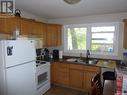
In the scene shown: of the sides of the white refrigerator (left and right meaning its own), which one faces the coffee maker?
left

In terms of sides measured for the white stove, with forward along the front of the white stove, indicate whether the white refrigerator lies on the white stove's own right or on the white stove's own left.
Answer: on the white stove's own right

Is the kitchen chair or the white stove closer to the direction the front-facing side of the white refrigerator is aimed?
the kitchen chair

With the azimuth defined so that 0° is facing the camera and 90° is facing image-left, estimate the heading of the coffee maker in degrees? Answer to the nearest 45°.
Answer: approximately 0°

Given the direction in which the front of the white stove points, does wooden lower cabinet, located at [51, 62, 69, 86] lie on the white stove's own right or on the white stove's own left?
on the white stove's own left

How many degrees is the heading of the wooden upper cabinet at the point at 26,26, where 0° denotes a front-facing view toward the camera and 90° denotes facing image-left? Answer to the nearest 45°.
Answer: approximately 315°

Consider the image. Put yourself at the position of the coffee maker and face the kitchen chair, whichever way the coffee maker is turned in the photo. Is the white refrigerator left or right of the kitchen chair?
right

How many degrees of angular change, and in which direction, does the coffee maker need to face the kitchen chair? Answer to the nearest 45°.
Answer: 0° — it already faces it
